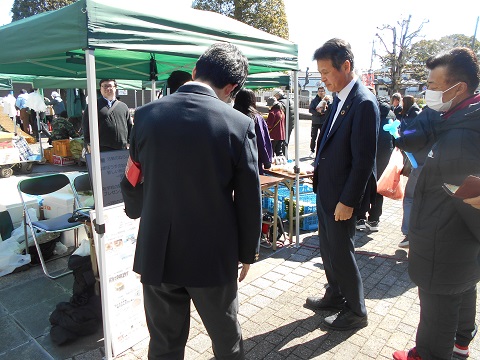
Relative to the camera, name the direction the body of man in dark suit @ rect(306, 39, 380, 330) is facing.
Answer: to the viewer's left

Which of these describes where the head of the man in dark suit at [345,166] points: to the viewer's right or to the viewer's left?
to the viewer's left

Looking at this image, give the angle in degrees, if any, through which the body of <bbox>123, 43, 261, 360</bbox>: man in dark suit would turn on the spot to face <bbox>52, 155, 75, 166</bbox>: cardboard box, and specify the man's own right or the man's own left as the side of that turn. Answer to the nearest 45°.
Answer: approximately 45° to the man's own left

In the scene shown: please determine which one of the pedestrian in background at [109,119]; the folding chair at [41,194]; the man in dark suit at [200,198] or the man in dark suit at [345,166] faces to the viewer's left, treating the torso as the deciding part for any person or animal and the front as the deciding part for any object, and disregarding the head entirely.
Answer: the man in dark suit at [345,166]

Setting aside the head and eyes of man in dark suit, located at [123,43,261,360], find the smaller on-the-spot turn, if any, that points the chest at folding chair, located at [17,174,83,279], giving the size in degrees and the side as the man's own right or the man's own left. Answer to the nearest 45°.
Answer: approximately 90° to the man's own left

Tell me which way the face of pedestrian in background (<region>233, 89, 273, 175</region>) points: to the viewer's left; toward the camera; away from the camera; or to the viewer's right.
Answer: away from the camera

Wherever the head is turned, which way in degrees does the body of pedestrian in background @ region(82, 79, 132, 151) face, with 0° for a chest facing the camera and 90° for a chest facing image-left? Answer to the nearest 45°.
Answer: approximately 0°

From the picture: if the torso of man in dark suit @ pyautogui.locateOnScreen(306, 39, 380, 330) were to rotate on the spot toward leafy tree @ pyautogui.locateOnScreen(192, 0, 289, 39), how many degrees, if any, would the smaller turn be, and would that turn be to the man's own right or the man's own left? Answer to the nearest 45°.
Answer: approximately 90° to the man's own right

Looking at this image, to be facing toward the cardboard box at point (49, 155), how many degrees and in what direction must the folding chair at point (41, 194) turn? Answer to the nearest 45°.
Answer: approximately 135° to its left

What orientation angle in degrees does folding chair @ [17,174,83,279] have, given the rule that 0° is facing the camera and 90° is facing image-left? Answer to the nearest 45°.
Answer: approximately 315°
